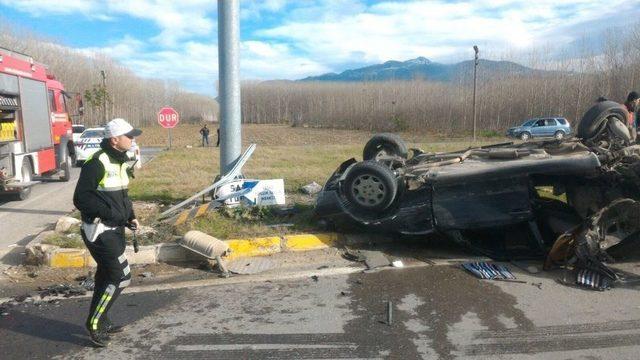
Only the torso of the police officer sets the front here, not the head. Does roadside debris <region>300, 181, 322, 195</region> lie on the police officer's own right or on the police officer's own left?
on the police officer's own left

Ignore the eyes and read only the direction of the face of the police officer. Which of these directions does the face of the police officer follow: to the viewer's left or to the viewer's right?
to the viewer's right

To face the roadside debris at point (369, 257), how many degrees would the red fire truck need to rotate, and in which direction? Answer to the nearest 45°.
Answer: approximately 90° to its right

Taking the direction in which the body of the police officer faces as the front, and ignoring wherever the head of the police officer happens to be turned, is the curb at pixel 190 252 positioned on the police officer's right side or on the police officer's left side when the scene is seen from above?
on the police officer's left side

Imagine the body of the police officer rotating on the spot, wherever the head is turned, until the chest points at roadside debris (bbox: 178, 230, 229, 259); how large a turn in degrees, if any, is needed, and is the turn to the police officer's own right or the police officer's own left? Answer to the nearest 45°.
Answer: approximately 45° to the police officer's own left

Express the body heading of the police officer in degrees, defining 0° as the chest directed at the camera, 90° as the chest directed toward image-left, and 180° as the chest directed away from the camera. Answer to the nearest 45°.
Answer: approximately 270°
